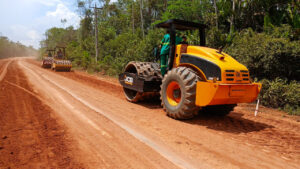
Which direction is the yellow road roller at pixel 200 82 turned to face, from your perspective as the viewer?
facing away from the viewer and to the left of the viewer
